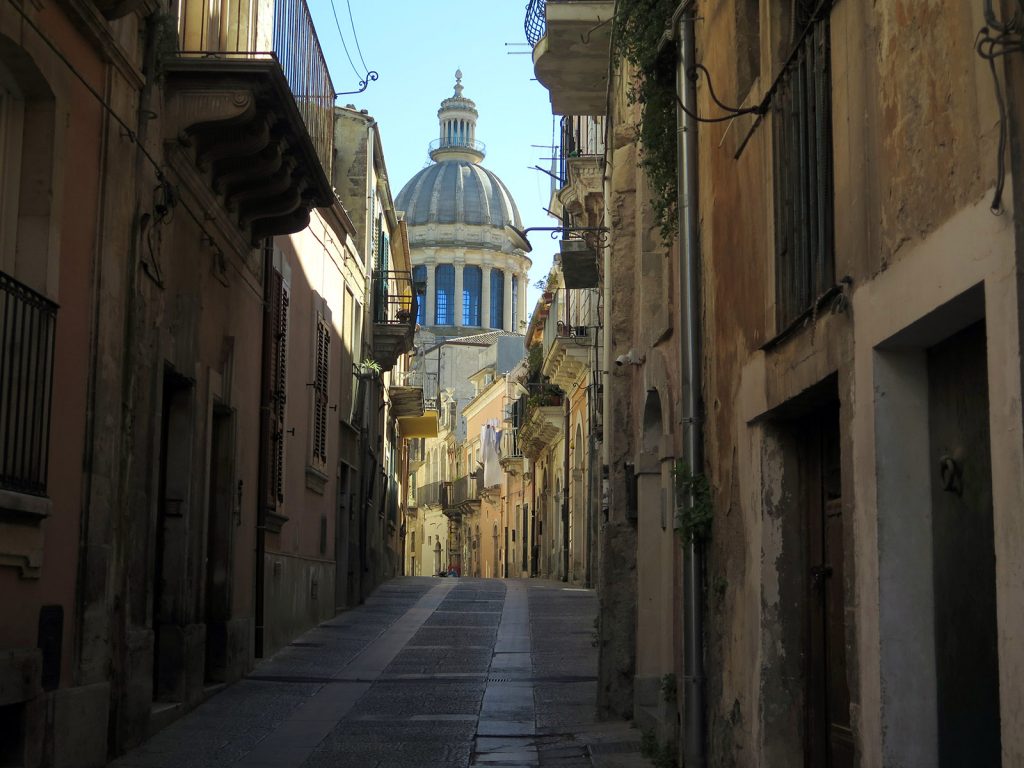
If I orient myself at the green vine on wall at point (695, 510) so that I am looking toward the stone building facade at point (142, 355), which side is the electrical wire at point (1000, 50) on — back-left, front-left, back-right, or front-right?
back-left

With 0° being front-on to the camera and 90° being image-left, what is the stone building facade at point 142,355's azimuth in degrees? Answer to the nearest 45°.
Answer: approximately 270°

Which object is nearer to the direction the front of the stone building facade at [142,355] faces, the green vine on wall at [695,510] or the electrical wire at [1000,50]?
the green vine on wall

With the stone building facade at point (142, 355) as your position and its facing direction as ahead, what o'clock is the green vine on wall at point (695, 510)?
The green vine on wall is roughly at 1 o'clock from the stone building facade.

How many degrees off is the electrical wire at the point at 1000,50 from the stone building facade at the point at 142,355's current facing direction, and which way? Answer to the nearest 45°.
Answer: approximately 90° to its right
